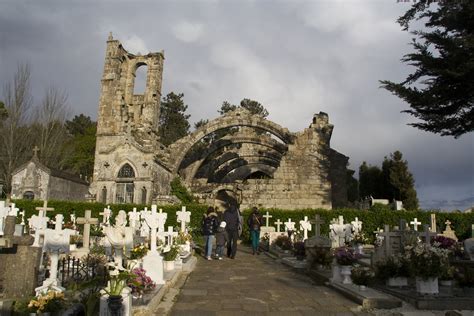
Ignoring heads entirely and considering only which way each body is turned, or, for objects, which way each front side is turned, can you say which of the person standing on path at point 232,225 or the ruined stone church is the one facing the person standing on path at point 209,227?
the ruined stone church

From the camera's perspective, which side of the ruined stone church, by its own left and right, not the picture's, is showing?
front

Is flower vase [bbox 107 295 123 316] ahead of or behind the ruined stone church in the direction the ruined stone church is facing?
ahead
